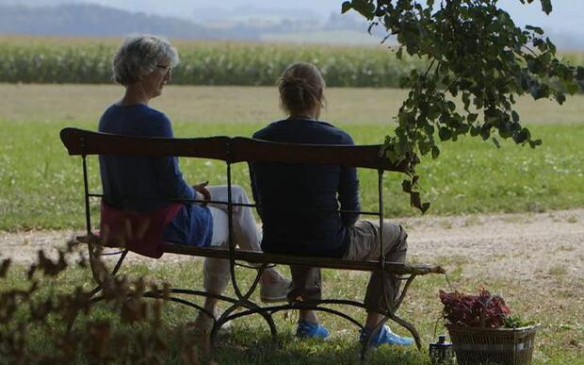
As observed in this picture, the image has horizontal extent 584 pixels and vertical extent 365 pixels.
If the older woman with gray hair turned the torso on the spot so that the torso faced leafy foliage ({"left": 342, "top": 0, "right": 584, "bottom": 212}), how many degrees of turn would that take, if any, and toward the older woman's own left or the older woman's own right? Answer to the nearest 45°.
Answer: approximately 90° to the older woman's own right

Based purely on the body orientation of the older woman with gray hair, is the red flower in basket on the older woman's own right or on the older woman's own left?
on the older woman's own right

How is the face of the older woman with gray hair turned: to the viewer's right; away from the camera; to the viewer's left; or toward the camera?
to the viewer's right

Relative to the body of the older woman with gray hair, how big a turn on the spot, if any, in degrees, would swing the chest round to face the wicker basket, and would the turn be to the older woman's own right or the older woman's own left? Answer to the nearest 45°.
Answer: approximately 90° to the older woman's own right

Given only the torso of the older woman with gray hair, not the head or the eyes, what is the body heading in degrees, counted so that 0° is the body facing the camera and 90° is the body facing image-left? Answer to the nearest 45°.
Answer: approximately 225°
